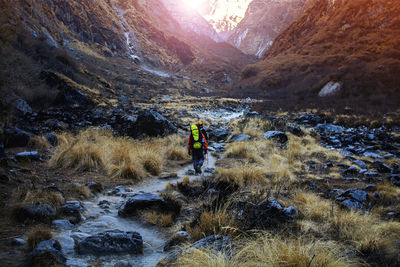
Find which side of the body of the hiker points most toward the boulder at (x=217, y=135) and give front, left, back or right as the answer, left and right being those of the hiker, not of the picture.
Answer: front

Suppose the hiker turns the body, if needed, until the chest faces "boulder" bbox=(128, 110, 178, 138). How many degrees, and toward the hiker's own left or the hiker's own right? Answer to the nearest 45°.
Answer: approximately 45° to the hiker's own left

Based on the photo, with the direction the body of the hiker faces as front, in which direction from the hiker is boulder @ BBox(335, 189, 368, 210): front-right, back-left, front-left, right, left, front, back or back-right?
back-right

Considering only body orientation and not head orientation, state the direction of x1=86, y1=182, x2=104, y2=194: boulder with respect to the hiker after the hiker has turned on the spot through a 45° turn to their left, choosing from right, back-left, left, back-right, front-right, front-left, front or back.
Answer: left

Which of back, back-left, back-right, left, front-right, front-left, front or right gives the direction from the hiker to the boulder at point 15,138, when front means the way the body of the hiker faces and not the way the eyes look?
left

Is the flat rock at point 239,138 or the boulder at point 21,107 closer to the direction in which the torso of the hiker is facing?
the flat rock

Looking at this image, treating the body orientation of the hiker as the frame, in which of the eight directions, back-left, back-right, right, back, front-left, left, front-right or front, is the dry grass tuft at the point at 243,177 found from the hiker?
back-right

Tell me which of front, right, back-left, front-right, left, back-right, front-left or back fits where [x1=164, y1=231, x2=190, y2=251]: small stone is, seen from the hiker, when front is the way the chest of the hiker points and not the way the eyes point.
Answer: back

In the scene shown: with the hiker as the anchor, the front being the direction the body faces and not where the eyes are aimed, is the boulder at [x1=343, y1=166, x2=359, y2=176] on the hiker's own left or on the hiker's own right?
on the hiker's own right

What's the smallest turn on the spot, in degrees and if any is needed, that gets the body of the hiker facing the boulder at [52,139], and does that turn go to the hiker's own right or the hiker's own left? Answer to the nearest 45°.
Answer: approximately 90° to the hiker's own left

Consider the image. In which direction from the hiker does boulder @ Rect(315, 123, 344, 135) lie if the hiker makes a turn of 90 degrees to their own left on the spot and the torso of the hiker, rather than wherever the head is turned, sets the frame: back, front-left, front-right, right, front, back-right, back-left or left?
back-right

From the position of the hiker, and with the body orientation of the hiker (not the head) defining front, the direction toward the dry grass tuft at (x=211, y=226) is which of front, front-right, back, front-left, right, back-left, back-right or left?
back

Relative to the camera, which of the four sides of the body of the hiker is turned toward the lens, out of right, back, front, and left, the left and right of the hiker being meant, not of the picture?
back

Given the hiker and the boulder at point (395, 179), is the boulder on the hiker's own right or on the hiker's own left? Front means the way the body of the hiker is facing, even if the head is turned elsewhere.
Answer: on the hiker's own right

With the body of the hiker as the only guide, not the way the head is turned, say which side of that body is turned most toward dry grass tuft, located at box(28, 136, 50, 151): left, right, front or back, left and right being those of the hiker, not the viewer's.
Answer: left
